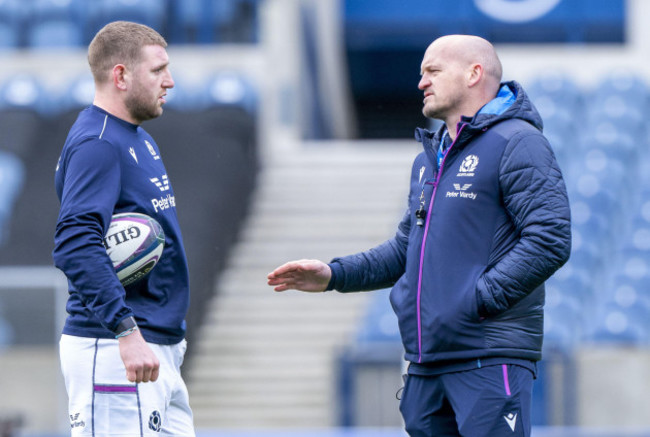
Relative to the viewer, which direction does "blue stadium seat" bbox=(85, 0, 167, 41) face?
toward the camera

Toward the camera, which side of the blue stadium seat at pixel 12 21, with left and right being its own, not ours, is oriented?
front

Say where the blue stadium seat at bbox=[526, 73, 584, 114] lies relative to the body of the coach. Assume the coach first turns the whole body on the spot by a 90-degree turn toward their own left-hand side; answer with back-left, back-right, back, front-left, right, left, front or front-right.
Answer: back-left

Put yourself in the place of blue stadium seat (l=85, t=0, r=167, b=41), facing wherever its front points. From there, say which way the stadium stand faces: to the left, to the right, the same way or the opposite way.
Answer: the same way

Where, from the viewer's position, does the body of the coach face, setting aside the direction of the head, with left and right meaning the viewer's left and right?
facing the viewer and to the left of the viewer

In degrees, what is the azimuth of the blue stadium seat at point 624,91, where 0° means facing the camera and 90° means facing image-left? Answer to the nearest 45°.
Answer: approximately 0°

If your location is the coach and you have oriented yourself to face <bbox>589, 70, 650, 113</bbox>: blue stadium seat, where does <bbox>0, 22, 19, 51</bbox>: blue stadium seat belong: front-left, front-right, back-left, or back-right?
front-left

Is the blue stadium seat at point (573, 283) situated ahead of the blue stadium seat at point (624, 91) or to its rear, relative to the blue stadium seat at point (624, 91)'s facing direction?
ahead

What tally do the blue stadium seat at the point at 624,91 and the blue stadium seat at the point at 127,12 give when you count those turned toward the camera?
2

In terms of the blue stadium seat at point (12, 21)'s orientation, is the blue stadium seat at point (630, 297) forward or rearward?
forward

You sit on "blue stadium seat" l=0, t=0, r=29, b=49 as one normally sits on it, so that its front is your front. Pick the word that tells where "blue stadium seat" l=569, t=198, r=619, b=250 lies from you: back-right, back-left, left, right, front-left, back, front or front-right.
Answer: front-left

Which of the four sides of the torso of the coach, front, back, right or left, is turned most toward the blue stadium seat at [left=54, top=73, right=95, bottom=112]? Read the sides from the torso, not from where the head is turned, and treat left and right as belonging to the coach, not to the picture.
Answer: right

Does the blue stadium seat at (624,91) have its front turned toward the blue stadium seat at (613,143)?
yes

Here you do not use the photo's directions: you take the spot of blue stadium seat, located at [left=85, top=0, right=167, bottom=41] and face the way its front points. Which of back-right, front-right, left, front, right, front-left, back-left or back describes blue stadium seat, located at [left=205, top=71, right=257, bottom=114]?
front-left

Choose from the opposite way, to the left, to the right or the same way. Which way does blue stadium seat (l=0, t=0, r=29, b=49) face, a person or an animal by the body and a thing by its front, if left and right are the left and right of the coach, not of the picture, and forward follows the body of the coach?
to the left

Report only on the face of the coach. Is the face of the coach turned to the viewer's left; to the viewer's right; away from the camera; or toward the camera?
to the viewer's left

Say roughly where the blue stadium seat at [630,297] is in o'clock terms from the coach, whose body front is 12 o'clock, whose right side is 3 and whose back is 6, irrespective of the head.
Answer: The blue stadium seat is roughly at 5 o'clock from the coach.
